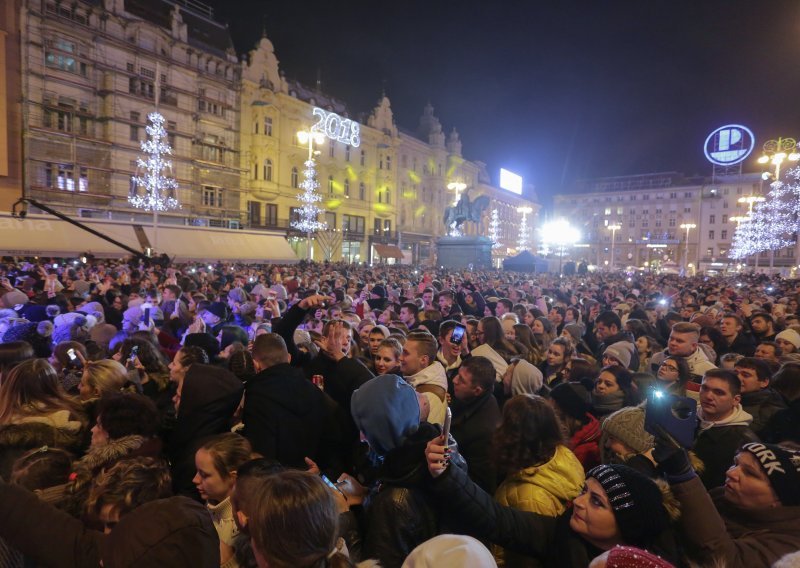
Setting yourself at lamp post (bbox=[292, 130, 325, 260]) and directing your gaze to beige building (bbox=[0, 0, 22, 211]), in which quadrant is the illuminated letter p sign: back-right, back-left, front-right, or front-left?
back-left

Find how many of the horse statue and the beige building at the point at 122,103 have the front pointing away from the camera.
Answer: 0

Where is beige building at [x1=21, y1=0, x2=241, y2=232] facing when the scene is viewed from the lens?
facing the viewer and to the right of the viewer

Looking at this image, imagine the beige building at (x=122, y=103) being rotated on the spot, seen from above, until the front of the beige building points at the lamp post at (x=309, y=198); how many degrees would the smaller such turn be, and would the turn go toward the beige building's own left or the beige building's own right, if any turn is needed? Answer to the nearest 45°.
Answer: approximately 45° to the beige building's own left
